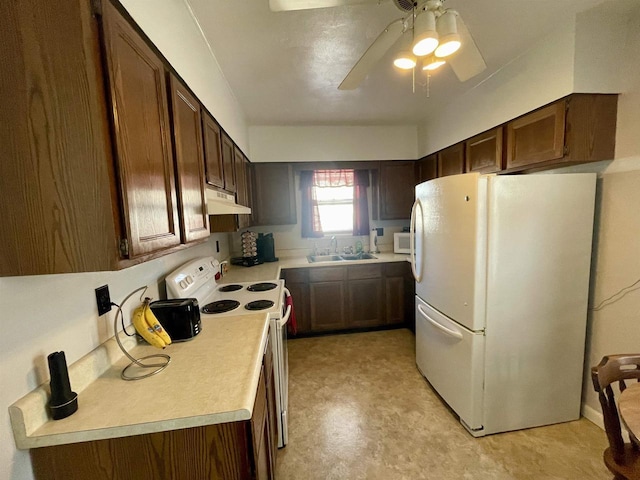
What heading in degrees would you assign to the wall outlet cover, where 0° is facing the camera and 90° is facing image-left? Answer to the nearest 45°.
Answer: approximately 315°

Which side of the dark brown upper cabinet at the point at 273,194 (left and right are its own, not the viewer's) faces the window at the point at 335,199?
left

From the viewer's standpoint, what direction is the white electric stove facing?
to the viewer's right

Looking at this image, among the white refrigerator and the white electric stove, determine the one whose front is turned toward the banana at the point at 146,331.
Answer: the white refrigerator

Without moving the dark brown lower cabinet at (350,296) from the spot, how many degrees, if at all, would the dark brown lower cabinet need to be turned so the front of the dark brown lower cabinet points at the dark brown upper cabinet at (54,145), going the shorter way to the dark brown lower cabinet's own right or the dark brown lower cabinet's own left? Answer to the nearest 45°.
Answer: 0° — it already faces it

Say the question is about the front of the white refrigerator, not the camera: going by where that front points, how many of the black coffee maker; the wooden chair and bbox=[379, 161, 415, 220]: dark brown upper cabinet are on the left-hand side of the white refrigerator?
1

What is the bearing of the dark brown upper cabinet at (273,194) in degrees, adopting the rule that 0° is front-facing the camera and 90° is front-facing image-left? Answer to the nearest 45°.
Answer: approximately 0°

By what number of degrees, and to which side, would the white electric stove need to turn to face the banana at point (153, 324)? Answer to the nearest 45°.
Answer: approximately 135° to its right

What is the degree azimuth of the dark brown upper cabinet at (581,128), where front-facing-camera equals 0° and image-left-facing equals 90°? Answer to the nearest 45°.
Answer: approximately 45°

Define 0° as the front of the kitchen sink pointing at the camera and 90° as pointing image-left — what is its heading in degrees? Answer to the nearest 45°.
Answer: approximately 0°

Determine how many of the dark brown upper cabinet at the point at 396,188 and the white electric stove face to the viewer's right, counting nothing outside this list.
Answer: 1

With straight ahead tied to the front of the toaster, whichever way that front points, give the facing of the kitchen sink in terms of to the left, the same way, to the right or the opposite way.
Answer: to the right
